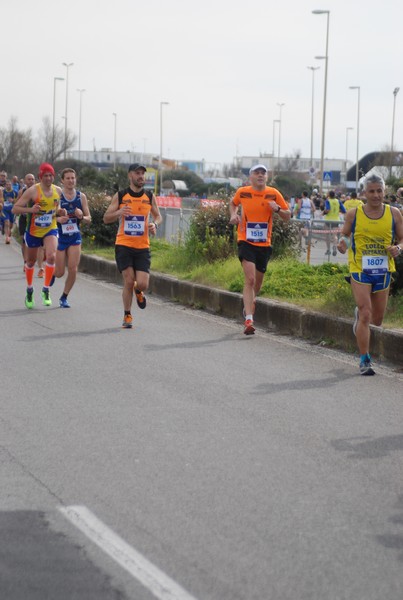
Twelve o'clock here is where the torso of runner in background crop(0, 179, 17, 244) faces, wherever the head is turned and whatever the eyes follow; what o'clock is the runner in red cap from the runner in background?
The runner in red cap is roughly at 12 o'clock from the runner in background.

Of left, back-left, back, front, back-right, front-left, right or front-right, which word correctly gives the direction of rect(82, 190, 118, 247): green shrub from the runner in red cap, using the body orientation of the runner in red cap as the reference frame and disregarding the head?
back-left

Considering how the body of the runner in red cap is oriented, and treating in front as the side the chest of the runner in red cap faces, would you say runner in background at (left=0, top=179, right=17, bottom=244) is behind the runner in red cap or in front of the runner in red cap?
behind

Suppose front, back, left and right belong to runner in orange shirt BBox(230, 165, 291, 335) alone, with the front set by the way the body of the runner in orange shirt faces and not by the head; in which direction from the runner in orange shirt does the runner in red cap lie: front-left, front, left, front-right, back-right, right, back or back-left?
back-right

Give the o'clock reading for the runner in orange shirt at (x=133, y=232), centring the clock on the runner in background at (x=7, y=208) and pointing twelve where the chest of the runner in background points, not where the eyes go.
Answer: The runner in orange shirt is roughly at 12 o'clock from the runner in background.

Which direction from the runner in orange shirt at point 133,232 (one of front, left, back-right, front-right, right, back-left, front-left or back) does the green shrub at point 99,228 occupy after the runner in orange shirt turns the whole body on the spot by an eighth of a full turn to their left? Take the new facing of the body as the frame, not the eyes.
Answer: back-left

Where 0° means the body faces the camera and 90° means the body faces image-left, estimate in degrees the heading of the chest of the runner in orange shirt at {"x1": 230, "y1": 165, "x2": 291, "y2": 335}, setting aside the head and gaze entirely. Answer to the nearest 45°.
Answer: approximately 0°

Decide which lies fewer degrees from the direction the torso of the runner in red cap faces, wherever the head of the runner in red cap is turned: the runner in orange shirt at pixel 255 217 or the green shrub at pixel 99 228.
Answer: the runner in orange shirt

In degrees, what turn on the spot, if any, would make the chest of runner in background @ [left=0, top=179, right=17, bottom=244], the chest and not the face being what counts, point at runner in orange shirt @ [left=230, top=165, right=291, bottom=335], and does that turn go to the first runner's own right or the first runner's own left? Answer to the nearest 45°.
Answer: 0° — they already face them
